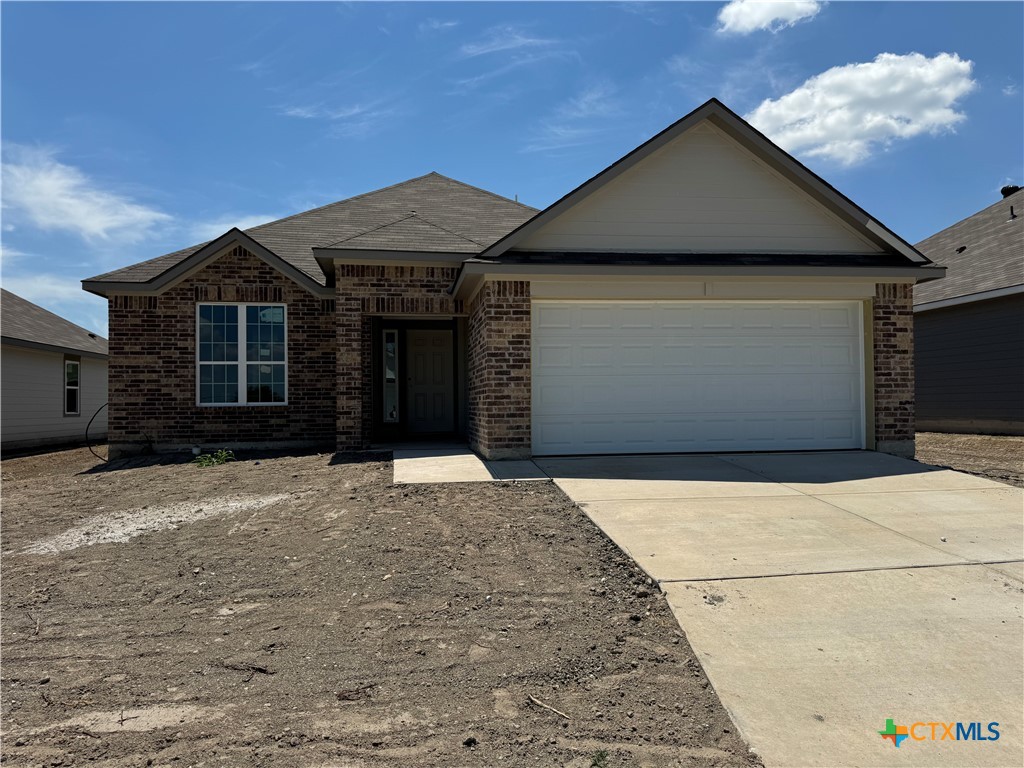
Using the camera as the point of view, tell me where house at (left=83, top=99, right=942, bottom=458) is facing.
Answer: facing the viewer

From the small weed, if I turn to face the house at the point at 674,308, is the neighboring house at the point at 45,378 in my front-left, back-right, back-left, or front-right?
back-left

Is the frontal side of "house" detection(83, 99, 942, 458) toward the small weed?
no

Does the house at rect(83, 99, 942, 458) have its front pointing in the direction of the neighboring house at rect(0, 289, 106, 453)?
no

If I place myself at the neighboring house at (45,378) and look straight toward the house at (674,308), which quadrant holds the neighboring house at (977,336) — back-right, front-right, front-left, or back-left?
front-left

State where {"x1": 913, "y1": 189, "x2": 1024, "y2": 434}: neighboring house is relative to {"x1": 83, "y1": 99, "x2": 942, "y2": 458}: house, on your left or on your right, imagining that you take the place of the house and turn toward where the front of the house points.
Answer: on your left
